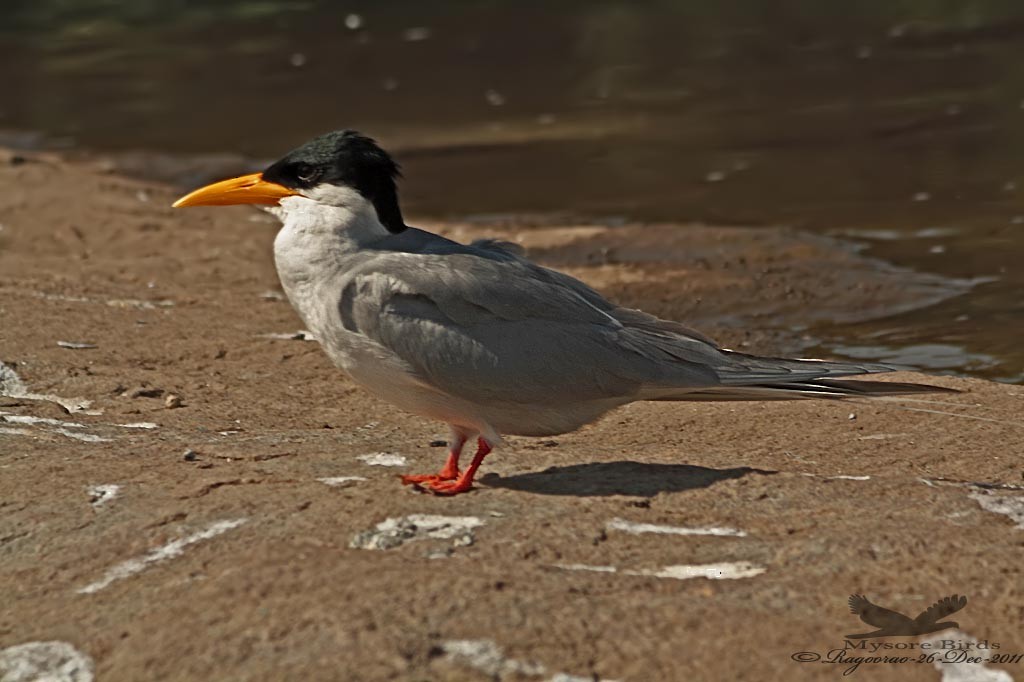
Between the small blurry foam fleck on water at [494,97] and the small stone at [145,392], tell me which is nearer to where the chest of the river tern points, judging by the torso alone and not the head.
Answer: the small stone

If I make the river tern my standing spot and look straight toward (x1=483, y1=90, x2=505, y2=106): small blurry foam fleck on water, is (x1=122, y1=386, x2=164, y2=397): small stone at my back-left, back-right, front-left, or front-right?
front-left

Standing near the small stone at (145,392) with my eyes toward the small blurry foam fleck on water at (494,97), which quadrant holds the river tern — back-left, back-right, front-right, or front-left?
back-right

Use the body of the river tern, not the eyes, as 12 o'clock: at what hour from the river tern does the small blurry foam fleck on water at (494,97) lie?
The small blurry foam fleck on water is roughly at 3 o'clock from the river tern.

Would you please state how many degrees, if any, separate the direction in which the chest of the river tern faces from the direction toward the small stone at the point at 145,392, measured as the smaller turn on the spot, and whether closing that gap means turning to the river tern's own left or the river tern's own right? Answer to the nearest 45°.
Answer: approximately 45° to the river tern's own right

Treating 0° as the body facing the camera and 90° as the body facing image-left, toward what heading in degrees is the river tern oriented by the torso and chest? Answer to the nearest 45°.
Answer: approximately 90°

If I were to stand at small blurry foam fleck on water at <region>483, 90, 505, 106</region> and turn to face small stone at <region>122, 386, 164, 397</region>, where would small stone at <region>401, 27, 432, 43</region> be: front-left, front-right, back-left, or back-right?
back-right

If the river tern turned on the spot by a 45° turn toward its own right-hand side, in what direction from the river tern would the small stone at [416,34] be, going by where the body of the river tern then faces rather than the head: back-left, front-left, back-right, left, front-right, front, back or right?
front-right

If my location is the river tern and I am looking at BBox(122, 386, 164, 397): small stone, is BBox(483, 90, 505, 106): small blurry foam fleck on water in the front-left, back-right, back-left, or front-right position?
front-right
